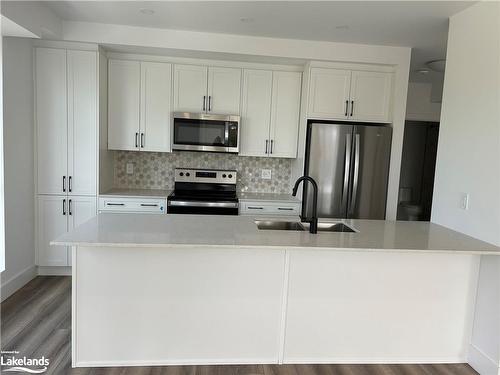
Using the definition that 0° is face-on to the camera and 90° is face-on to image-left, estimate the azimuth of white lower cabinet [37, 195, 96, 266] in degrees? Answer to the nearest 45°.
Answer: approximately 0°

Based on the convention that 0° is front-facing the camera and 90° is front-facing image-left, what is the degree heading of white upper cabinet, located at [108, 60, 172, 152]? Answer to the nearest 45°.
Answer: approximately 0°

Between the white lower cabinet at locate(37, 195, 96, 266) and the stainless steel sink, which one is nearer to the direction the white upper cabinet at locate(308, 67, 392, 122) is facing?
the stainless steel sink

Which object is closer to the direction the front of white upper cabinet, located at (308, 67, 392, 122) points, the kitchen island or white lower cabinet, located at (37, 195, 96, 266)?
the kitchen island

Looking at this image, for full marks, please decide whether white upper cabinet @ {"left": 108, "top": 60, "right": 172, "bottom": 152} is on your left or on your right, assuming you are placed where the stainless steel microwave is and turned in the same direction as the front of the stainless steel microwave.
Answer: on your right

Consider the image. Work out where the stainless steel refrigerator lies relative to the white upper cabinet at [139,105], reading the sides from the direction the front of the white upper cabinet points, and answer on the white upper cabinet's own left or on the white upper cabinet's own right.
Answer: on the white upper cabinet's own left

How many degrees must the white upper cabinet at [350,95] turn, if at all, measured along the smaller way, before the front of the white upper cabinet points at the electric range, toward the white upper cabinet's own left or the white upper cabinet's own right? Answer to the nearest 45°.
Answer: approximately 90° to the white upper cabinet's own right
